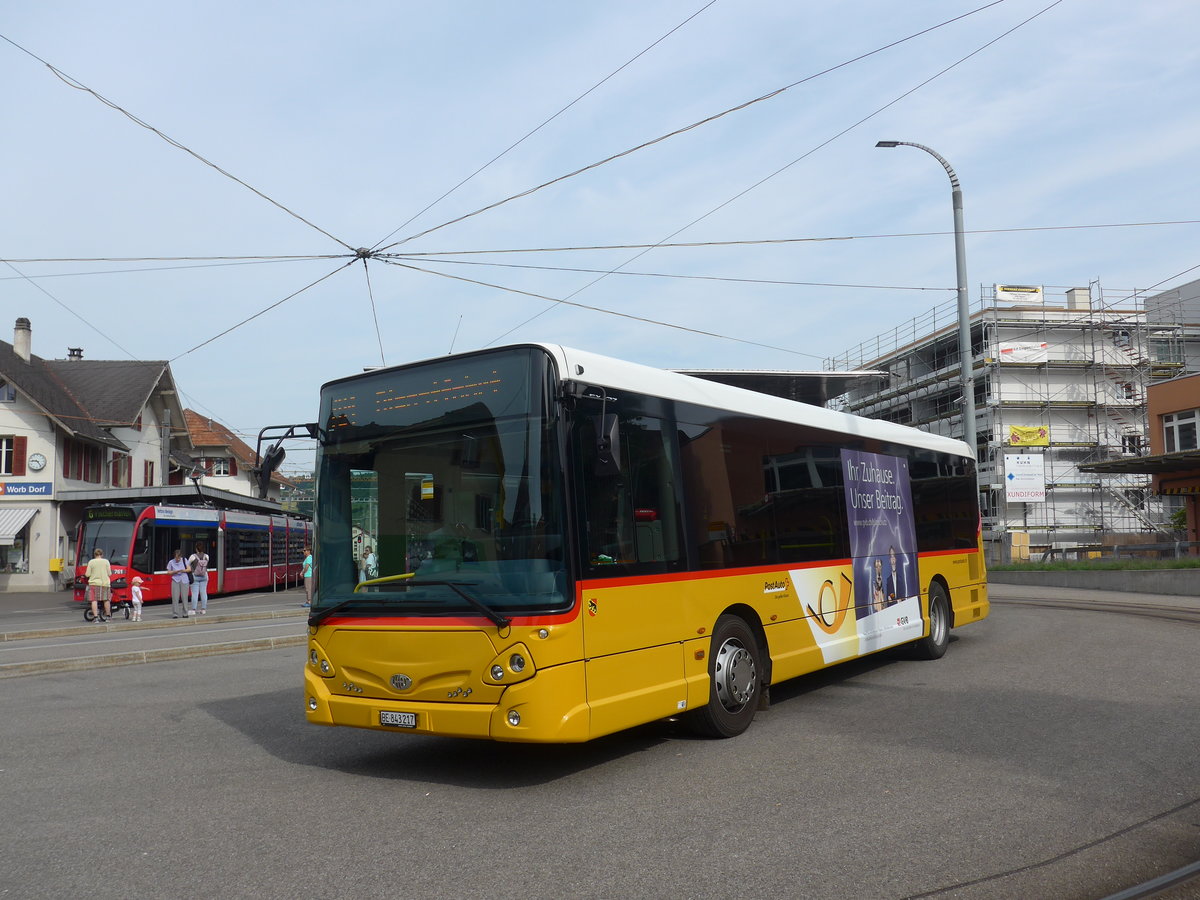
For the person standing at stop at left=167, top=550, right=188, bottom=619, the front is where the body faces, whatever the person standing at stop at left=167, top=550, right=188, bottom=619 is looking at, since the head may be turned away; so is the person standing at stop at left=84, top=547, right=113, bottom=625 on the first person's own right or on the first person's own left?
on the first person's own right

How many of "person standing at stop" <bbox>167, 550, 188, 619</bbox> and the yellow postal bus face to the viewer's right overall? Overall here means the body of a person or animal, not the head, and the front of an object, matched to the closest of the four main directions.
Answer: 0

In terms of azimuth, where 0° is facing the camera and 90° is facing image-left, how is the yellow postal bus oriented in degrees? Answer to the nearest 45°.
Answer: approximately 45°

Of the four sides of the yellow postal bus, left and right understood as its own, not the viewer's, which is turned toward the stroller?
right

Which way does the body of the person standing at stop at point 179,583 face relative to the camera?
toward the camera

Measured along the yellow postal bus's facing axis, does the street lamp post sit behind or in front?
behind

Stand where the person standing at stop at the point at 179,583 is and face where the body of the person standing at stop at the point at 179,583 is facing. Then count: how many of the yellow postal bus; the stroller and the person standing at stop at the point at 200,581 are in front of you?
1

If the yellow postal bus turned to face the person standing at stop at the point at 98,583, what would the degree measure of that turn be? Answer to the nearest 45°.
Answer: approximately 90° to its right
